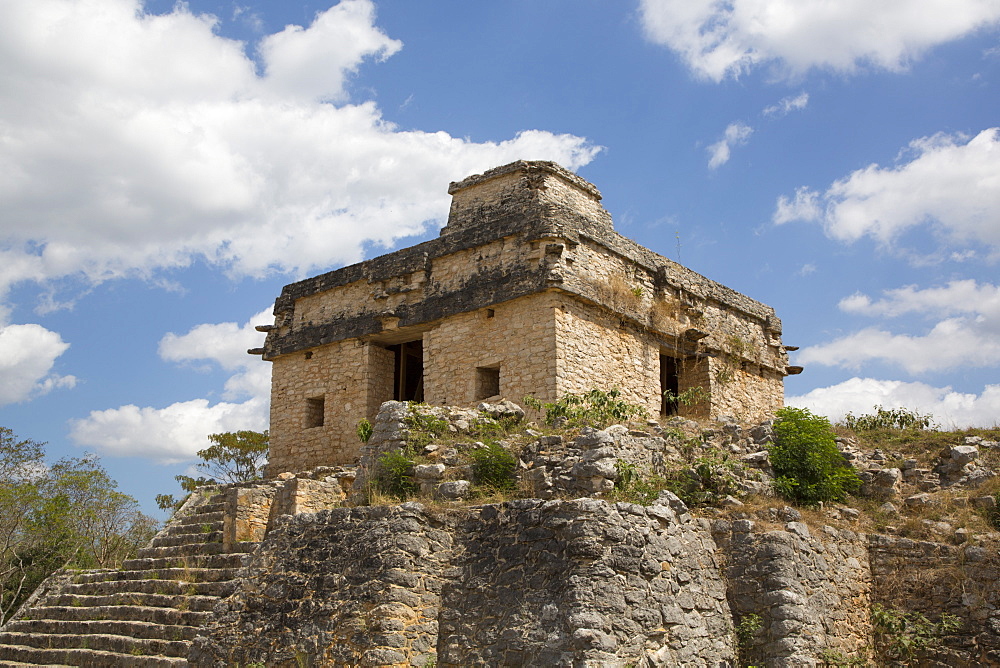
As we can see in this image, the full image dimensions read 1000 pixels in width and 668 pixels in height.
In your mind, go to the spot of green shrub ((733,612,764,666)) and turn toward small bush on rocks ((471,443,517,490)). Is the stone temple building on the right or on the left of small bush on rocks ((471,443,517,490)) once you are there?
right
